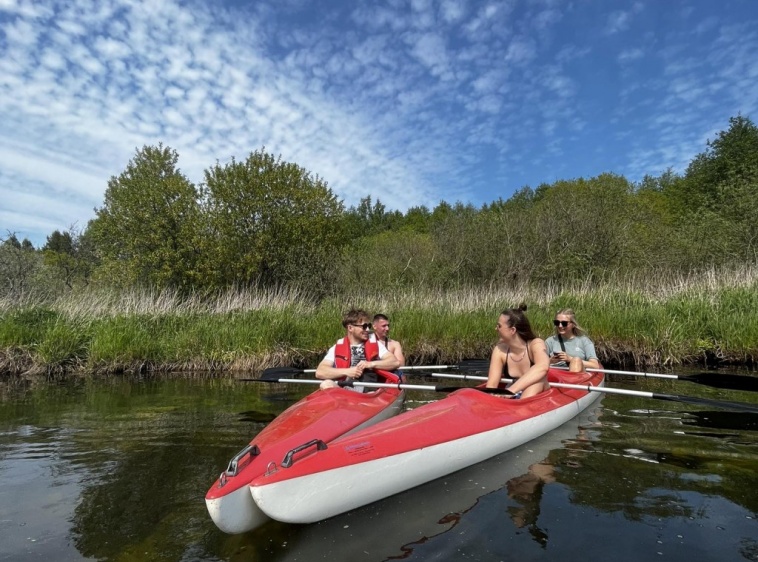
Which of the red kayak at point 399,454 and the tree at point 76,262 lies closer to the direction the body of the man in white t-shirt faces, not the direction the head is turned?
the red kayak

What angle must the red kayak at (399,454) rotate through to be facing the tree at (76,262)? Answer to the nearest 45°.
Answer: approximately 90° to its right

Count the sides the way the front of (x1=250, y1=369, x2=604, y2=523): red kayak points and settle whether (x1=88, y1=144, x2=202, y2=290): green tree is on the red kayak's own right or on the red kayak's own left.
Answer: on the red kayak's own right

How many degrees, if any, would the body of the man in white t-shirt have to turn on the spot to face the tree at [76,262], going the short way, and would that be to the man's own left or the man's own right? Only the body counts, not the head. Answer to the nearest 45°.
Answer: approximately 135° to the man's own right

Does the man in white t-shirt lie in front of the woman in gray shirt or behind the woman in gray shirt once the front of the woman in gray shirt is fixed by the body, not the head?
in front

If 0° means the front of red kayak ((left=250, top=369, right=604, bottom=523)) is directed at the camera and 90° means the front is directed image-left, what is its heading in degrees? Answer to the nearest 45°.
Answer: approximately 45°
